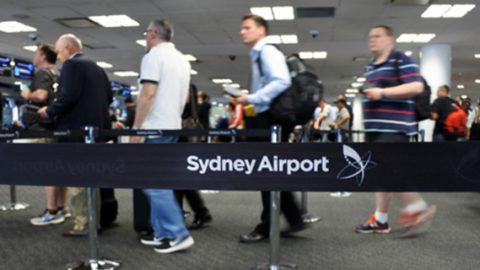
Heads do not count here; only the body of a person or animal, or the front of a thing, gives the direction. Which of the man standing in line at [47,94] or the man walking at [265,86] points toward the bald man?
the man walking

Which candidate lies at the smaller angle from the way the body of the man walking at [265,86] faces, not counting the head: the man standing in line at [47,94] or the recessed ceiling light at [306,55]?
the man standing in line

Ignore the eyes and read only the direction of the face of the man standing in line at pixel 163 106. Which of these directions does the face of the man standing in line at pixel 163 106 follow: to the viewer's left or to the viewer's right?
to the viewer's left

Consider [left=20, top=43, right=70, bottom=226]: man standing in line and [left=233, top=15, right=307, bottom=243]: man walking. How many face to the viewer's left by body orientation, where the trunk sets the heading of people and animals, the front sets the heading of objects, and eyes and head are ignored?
2

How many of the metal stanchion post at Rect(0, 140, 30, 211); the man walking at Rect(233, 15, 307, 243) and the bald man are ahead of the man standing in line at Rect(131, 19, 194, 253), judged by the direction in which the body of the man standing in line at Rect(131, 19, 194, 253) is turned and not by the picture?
2

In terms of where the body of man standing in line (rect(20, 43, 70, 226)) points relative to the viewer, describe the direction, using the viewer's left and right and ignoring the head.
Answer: facing to the left of the viewer

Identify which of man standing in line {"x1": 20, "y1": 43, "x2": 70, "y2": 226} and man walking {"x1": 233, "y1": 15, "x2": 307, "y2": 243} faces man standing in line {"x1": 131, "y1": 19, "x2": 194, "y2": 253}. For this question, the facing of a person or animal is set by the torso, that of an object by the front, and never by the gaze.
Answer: the man walking

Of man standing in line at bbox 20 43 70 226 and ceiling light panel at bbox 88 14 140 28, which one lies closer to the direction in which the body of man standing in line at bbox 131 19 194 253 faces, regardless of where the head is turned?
the man standing in line

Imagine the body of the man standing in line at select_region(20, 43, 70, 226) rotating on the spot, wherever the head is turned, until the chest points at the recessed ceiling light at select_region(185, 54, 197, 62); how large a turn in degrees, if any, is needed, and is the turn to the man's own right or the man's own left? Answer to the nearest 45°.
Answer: approximately 135° to the man's own right

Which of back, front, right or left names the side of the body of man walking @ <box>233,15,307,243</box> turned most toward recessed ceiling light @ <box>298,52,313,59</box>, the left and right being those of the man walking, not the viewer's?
right

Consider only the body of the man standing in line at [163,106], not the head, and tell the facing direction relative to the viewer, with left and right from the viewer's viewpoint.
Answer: facing away from the viewer and to the left of the viewer

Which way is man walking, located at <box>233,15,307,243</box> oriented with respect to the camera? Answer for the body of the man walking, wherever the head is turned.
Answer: to the viewer's left

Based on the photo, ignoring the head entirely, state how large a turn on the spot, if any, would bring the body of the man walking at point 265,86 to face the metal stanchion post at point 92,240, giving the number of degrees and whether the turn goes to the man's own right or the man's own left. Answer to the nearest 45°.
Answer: approximately 45° to the man's own left
